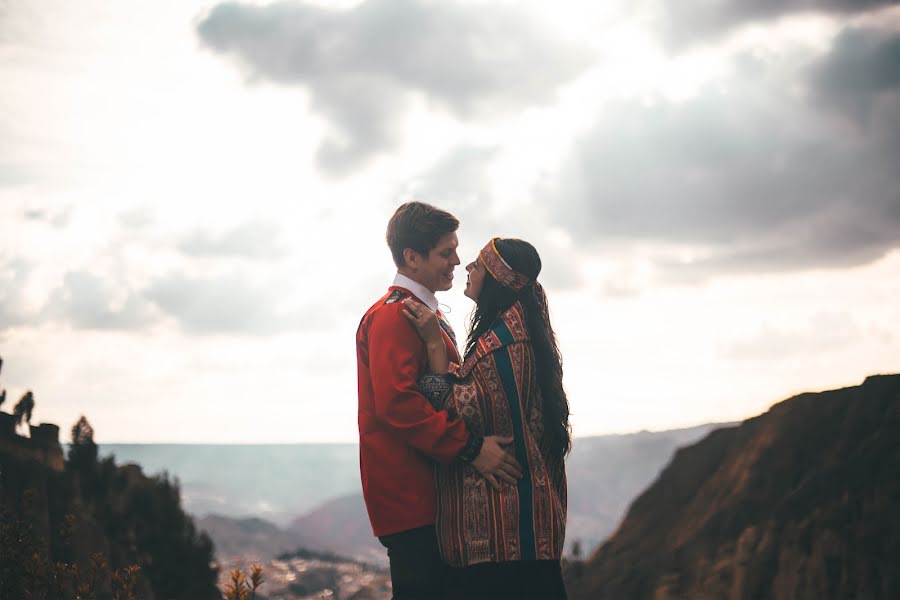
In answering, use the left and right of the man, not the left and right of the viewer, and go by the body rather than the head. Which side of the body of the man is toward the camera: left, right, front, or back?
right

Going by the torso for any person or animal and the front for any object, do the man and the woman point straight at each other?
yes

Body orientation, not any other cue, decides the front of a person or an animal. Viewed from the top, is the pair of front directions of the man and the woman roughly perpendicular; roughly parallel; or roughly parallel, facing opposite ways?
roughly parallel, facing opposite ways

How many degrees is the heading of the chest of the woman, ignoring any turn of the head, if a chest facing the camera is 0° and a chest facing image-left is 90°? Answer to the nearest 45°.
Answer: approximately 90°

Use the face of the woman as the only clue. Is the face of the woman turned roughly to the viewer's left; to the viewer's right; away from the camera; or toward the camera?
to the viewer's left

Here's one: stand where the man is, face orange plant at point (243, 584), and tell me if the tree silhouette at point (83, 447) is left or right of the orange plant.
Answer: right

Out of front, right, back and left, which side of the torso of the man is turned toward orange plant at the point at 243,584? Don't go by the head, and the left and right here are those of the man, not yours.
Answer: back

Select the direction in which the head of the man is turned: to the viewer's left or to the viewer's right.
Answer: to the viewer's right

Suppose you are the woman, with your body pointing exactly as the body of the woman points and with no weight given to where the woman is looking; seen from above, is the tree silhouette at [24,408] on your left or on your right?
on your right

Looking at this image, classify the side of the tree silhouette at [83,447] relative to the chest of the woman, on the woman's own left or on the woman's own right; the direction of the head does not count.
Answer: on the woman's own right

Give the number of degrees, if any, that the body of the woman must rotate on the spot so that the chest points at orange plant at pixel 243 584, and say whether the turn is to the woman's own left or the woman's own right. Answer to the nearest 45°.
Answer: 0° — they already face it
